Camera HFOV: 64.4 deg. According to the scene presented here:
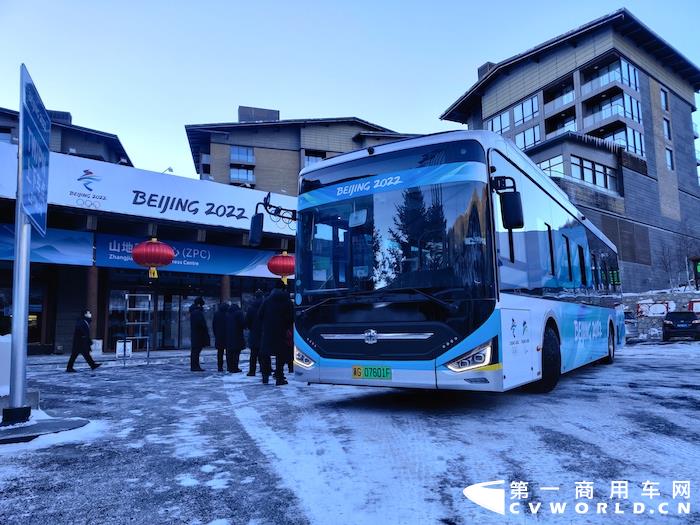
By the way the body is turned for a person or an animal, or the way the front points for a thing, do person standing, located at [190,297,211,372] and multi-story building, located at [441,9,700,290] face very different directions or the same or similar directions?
very different directions

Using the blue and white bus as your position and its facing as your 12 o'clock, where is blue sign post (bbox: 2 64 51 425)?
The blue sign post is roughly at 1 o'clock from the blue and white bus.

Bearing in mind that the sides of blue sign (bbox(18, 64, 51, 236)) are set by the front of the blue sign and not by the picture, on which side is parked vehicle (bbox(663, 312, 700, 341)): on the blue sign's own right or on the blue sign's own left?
on the blue sign's own left

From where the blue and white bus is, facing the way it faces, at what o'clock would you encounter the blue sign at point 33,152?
The blue sign is roughly at 1 o'clock from the blue and white bus.

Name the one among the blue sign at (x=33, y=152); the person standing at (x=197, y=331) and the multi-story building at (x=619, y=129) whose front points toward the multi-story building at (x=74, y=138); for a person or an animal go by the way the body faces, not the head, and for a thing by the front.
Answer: the multi-story building at (x=619, y=129)

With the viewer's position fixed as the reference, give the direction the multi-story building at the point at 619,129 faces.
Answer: facing the viewer and to the left of the viewer

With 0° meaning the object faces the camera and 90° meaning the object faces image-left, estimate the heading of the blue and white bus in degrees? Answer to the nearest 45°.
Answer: approximately 45°

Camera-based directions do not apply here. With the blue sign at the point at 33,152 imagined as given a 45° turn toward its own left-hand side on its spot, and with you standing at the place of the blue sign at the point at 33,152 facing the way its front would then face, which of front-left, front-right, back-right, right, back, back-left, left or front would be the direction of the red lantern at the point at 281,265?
front-left

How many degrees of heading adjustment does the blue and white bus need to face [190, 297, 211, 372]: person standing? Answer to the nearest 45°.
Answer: approximately 90° to its right

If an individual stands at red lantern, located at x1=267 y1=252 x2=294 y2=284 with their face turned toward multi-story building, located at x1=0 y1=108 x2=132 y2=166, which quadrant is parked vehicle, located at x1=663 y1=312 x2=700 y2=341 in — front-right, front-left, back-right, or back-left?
back-right

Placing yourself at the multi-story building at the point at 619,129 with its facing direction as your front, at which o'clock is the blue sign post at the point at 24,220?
The blue sign post is roughly at 11 o'clock from the multi-story building.

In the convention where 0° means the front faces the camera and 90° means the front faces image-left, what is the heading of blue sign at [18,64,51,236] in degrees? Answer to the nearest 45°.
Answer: approximately 315°
